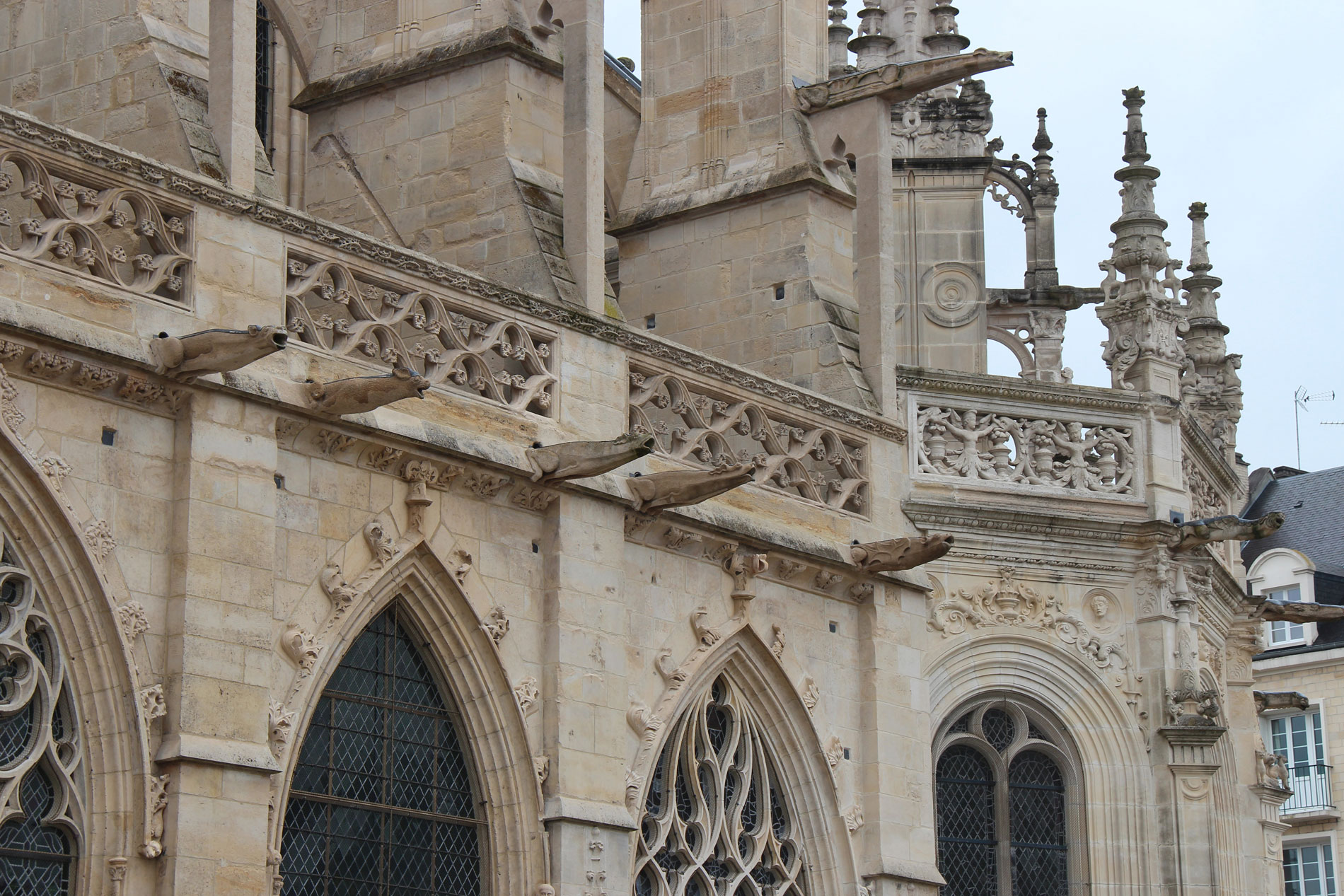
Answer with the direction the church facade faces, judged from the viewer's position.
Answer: facing the viewer and to the right of the viewer

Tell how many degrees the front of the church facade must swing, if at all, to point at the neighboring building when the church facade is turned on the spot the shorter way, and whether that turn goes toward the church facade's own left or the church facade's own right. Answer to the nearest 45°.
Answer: approximately 90° to the church facade's own left
